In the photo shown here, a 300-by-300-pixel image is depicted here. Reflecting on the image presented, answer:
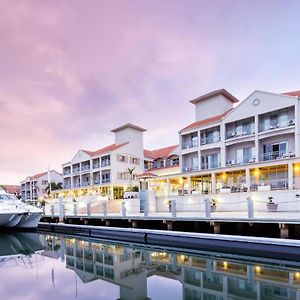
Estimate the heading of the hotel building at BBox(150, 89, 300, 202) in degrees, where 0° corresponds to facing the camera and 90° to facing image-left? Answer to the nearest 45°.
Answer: approximately 45°

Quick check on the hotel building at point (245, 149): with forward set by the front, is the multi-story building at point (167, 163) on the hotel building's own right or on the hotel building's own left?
on the hotel building's own right

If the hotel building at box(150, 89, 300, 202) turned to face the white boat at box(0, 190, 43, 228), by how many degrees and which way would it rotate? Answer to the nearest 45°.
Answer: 0° — it already faces it

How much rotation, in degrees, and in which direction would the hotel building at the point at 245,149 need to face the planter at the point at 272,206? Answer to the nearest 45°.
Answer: approximately 45° to its left
